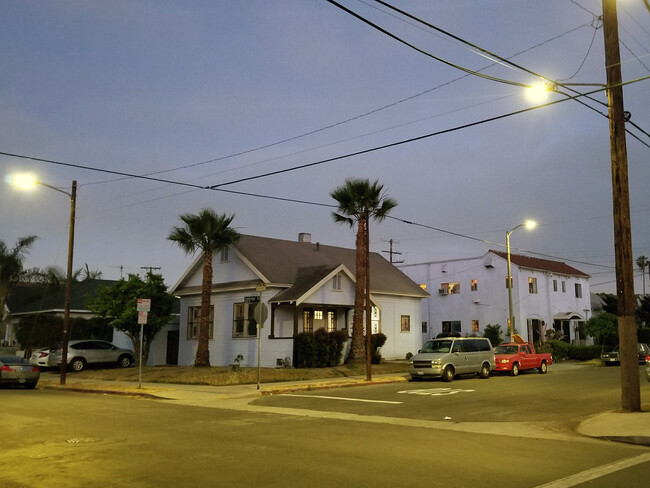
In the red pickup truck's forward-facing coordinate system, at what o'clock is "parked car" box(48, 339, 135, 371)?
The parked car is roughly at 1 o'clock from the red pickup truck.

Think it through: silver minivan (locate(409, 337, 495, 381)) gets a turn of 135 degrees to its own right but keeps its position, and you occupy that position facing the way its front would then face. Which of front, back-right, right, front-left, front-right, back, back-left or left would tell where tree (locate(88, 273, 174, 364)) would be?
left

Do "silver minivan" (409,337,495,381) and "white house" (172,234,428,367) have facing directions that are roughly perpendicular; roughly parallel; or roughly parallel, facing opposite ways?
roughly perpendicular

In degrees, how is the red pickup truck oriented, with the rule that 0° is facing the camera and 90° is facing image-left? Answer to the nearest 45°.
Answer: approximately 45°

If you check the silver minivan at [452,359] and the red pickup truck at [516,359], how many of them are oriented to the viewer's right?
0

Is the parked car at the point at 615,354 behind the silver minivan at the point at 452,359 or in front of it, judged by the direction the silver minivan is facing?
behind

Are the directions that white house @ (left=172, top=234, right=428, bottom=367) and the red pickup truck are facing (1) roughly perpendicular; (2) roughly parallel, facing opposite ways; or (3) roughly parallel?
roughly perpendicular

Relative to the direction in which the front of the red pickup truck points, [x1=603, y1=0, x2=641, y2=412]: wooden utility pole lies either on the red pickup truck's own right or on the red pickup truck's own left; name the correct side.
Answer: on the red pickup truck's own left

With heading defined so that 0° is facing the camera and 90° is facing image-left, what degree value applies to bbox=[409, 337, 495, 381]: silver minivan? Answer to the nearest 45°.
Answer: approximately 45°

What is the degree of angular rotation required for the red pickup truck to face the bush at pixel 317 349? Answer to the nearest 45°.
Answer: approximately 45° to its right
